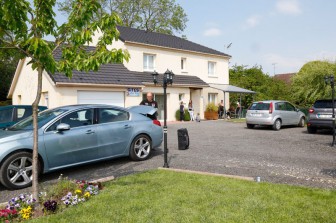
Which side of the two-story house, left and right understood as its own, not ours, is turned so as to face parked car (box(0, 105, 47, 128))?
right

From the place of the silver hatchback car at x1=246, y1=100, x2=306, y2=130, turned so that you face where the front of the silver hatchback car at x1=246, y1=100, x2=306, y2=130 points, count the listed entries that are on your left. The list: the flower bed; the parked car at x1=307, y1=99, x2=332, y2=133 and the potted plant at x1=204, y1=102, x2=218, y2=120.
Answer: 1

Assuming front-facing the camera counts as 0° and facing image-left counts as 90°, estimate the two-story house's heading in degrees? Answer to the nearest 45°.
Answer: approximately 315°
